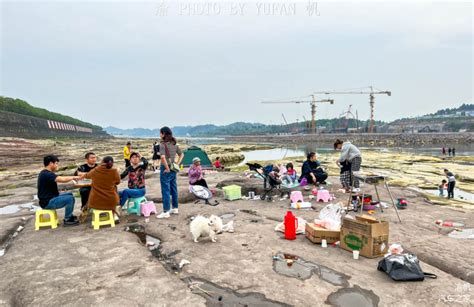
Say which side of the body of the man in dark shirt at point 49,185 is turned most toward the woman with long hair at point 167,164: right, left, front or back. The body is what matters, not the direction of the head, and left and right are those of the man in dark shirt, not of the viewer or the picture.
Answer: front

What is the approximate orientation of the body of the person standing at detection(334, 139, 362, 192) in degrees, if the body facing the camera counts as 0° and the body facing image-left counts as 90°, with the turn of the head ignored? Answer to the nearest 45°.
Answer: approximately 90°

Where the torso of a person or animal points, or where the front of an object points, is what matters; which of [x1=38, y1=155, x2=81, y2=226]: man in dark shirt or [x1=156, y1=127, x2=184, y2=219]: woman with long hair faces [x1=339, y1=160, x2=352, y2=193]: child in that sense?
the man in dark shirt

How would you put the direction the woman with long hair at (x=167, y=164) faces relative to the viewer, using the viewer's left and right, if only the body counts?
facing away from the viewer and to the left of the viewer

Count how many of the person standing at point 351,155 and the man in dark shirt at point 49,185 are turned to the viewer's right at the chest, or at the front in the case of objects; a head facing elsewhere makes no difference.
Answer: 1

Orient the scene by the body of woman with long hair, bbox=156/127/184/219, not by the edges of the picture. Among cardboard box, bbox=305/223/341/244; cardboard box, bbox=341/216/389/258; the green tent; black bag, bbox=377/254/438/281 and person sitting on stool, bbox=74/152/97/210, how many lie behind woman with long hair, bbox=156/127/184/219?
3

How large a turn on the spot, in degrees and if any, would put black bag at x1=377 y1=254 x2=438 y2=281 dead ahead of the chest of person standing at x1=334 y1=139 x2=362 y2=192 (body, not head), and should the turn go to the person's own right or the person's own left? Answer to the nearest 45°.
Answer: approximately 90° to the person's own left

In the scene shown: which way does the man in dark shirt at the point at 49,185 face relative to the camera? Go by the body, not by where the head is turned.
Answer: to the viewer's right

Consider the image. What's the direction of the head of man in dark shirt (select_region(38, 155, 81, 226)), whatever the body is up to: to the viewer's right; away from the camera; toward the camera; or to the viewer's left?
to the viewer's right

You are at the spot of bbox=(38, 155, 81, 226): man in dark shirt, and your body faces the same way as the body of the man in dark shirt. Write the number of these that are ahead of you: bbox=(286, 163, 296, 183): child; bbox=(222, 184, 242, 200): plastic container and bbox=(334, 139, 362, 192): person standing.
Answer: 3

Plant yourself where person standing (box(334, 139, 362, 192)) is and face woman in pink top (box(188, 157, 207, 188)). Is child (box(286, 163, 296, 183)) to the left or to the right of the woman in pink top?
right
